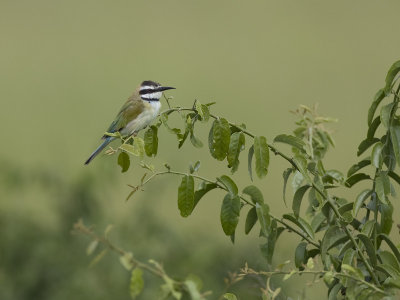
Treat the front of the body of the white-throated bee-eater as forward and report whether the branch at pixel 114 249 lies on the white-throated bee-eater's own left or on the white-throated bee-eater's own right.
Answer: on the white-throated bee-eater's own right

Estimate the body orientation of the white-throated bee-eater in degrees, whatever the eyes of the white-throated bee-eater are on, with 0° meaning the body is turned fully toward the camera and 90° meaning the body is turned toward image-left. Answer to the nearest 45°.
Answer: approximately 270°
